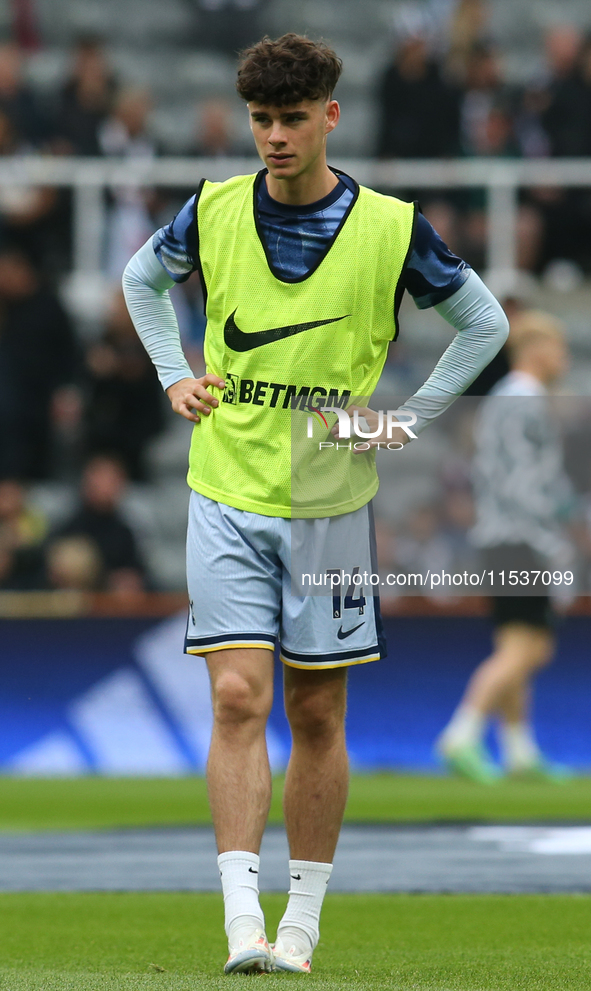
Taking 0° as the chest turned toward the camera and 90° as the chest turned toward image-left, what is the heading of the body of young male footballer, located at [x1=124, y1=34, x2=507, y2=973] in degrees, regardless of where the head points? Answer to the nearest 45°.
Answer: approximately 0°

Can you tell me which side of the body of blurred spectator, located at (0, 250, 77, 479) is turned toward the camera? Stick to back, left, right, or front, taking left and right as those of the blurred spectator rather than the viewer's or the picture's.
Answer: front

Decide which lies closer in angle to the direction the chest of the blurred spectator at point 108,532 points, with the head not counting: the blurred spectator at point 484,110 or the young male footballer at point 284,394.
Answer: the young male footballer

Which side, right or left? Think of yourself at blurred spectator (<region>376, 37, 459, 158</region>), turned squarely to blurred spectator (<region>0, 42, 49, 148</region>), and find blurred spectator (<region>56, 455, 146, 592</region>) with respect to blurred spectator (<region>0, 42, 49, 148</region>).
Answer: left

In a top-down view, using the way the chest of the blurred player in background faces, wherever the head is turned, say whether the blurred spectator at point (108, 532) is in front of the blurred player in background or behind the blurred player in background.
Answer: behind

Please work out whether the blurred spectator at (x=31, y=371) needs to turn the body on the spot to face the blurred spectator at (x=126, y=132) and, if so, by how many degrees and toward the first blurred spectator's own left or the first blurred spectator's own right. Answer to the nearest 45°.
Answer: approximately 135° to the first blurred spectator's own left

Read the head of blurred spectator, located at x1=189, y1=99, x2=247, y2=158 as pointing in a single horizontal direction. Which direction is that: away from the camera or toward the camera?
toward the camera

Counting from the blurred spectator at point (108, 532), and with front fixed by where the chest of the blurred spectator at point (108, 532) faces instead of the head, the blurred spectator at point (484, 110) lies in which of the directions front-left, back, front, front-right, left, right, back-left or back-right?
back-left

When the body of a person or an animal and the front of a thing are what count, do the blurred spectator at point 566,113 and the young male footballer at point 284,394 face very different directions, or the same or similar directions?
same or similar directions

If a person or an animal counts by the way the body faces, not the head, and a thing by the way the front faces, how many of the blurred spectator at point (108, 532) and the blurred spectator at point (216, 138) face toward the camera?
2

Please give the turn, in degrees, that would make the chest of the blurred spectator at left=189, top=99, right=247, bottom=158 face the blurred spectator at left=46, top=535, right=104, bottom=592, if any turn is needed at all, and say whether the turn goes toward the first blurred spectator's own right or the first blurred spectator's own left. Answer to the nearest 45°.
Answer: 0° — they already face them

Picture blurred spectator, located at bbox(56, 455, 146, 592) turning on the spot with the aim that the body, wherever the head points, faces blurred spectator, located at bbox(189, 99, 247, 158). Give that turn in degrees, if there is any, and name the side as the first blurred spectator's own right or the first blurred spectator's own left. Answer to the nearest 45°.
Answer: approximately 180°

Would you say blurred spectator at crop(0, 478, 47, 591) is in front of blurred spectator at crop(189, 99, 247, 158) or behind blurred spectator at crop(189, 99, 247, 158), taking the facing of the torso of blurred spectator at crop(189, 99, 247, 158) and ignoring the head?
in front

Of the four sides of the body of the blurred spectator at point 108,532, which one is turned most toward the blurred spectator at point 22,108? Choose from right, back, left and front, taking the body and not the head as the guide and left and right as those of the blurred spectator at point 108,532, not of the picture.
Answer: back

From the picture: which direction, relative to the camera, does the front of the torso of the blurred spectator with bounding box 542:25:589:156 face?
toward the camera
